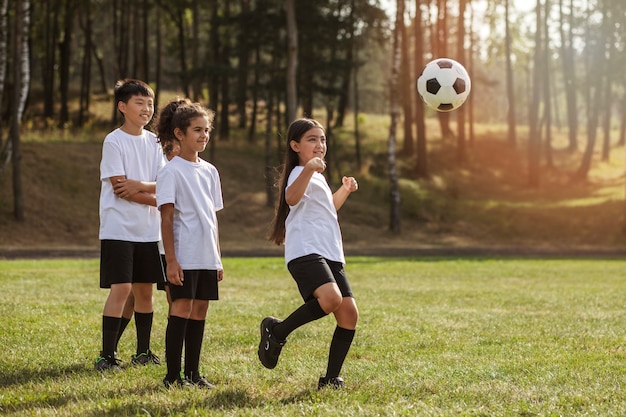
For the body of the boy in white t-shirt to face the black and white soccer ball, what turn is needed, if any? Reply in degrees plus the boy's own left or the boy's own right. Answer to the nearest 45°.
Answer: approximately 45° to the boy's own left

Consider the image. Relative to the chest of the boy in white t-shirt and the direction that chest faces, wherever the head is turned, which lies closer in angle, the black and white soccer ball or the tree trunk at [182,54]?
the black and white soccer ball

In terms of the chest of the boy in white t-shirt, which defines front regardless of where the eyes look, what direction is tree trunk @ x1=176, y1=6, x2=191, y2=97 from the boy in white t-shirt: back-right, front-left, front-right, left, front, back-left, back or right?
back-left

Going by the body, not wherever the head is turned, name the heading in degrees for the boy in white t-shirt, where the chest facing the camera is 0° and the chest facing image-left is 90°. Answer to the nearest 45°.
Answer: approximately 315°
